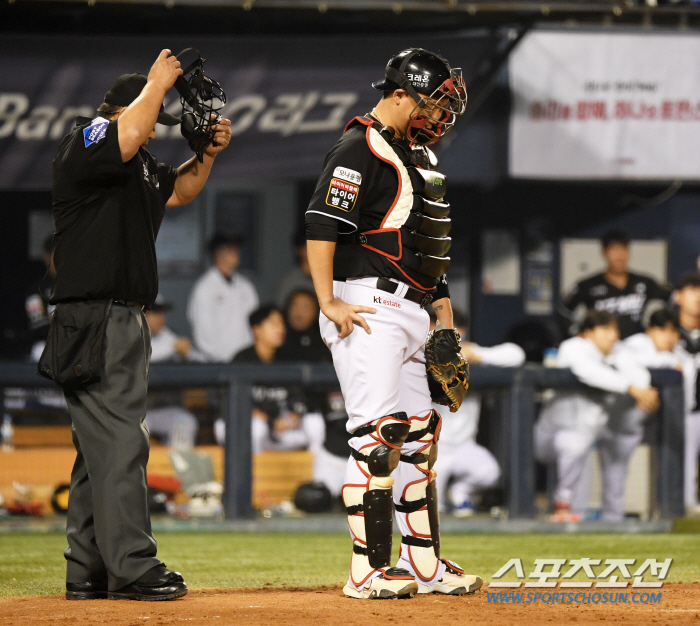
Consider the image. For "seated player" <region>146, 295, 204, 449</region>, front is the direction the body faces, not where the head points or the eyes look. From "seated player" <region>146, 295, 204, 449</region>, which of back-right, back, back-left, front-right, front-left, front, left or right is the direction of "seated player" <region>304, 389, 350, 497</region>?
front-left

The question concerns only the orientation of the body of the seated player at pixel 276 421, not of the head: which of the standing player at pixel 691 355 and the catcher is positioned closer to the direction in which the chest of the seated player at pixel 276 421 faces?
the catcher

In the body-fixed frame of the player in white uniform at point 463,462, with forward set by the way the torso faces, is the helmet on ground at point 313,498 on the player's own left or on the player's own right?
on the player's own right

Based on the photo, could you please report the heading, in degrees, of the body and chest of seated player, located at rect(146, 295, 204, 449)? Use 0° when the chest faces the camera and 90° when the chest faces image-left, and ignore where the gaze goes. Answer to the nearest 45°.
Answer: approximately 315°

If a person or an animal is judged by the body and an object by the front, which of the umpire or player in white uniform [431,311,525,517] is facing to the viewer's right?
the umpire

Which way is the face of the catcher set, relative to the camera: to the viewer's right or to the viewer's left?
to the viewer's right

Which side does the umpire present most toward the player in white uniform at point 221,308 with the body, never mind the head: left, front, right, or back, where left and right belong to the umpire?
left

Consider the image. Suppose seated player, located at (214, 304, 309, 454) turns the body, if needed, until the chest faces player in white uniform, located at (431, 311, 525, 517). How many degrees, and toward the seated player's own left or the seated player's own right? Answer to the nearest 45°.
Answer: approximately 90° to the seated player's own left

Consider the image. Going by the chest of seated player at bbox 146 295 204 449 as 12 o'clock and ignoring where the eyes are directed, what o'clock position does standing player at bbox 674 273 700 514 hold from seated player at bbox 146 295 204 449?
standing player at bbox 674 273 700 514 is roughly at 10 o'clock from seated player at bbox 146 295 204 449.

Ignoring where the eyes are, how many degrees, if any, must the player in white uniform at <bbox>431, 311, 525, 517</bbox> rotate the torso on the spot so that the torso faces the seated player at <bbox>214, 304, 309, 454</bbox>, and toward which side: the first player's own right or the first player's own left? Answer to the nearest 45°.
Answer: approximately 90° to the first player's own right
